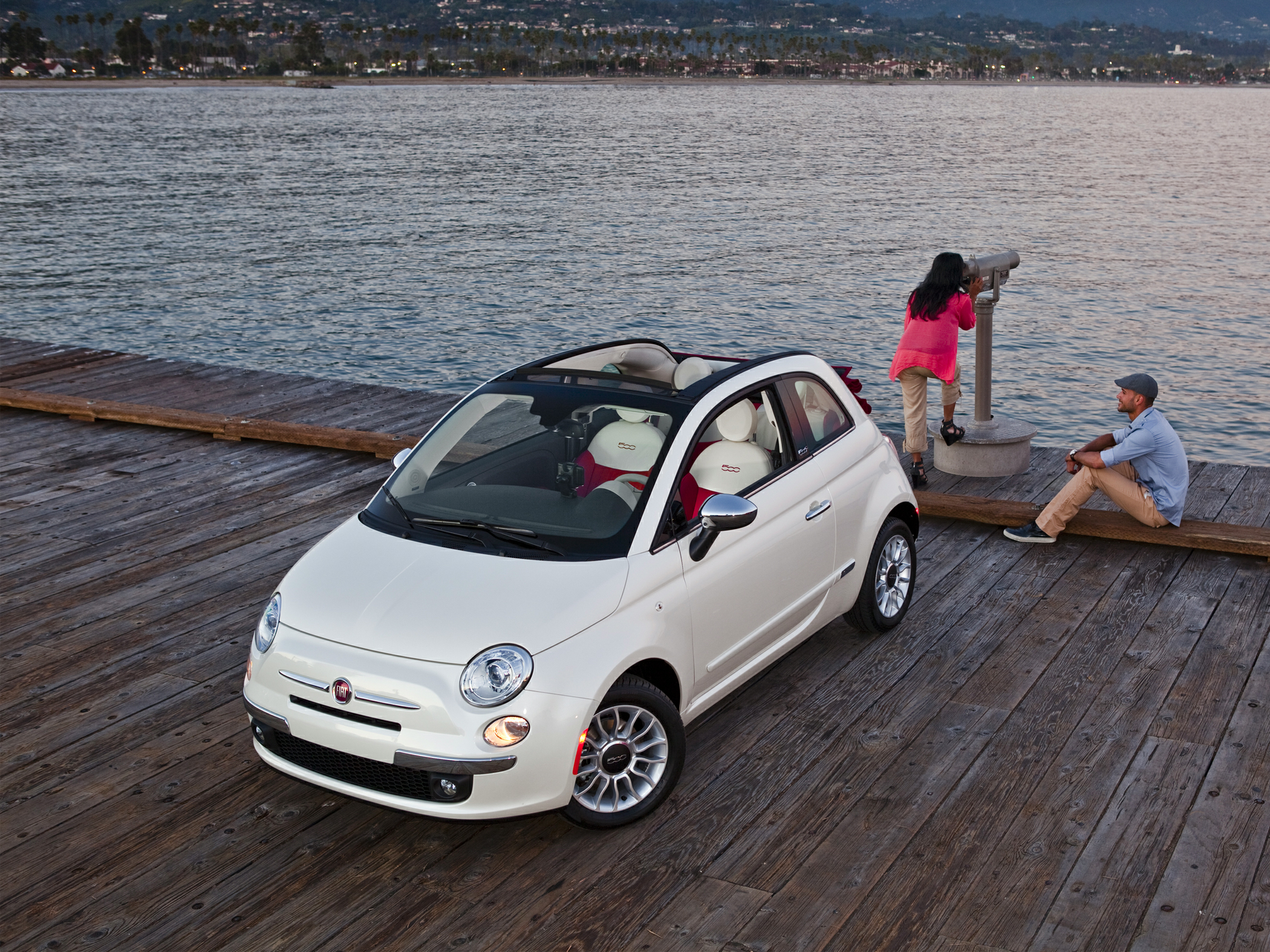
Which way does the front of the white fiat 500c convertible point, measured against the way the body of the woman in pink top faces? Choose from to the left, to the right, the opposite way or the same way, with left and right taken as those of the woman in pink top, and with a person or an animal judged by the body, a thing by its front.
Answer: the opposite way

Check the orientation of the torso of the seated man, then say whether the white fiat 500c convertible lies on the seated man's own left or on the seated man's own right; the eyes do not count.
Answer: on the seated man's own left

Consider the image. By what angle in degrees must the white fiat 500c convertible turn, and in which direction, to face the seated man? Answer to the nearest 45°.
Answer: approximately 180°

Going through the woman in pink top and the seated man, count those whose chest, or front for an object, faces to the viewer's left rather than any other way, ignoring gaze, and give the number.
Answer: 1

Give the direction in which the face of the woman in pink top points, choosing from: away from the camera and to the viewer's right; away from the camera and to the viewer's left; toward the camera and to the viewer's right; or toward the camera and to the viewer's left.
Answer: away from the camera and to the viewer's right

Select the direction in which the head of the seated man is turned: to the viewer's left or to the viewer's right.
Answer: to the viewer's left

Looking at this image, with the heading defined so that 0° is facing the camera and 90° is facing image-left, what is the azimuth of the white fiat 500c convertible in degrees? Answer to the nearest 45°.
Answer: approximately 45°

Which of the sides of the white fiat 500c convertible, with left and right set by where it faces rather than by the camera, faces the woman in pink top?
back

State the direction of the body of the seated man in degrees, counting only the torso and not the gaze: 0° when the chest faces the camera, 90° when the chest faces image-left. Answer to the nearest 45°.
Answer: approximately 90°

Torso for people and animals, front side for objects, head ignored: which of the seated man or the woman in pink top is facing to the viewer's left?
the seated man

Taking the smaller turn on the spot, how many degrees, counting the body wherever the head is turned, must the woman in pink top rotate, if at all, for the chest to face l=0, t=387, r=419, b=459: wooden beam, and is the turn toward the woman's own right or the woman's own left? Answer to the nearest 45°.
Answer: approximately 135° to the woman's own left

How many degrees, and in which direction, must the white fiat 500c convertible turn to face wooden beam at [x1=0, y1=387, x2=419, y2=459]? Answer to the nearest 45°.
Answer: approximately 90° to its right

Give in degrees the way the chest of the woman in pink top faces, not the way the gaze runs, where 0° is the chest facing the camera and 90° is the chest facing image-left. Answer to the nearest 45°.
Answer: approximately 225°
